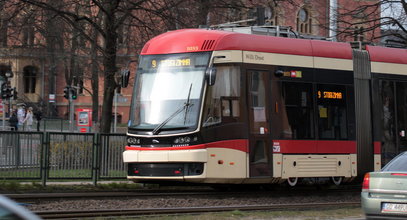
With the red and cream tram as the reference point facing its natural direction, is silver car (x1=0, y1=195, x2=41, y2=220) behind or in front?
in front

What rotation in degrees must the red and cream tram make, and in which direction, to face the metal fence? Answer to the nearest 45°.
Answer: approximately 45° to its right

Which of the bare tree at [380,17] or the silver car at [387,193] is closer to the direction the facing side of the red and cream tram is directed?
the silver car

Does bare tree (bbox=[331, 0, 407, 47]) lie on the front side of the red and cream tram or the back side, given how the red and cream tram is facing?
on the back side

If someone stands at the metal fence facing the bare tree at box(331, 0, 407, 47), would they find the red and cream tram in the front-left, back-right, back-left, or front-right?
front-right

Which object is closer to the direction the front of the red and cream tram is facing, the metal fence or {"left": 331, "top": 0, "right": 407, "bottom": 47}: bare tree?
the metal fence

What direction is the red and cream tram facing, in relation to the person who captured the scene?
facing the viewer and to the left of the viewer

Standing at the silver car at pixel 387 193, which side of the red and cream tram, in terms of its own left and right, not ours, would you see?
left
